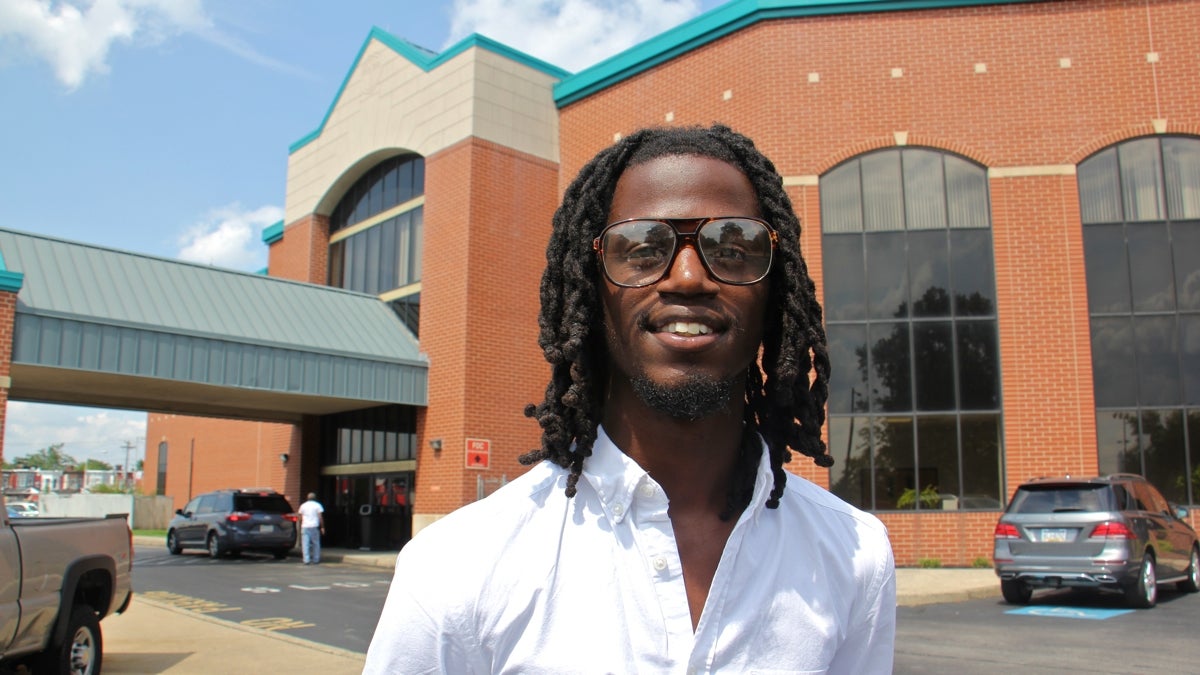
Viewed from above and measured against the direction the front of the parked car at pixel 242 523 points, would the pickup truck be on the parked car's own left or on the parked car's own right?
on the parked car's own left

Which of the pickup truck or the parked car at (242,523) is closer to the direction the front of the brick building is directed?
the pickup truck

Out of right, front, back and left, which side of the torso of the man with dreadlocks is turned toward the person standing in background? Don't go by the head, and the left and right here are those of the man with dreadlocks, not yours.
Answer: back

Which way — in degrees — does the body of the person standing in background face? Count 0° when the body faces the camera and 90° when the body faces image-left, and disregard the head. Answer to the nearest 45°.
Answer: approximately 180°

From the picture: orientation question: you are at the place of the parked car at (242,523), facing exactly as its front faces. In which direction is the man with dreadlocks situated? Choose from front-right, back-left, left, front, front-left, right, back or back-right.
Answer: back-left

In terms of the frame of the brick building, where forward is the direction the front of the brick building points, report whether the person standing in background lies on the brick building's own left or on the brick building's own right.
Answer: on the brick building's own right

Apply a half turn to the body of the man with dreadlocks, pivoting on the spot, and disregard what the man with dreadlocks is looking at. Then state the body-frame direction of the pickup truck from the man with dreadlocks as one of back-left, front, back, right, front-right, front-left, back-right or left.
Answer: front-left

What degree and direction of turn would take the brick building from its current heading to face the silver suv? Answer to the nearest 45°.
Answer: approximately 45° to its left

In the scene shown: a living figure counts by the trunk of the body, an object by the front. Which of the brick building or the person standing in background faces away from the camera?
the person standing in background

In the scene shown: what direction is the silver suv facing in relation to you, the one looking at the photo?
facing away from the viewer and to the right of the viewer

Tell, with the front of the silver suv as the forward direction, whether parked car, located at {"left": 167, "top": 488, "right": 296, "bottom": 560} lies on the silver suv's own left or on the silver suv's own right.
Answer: on the silver suv's own left
